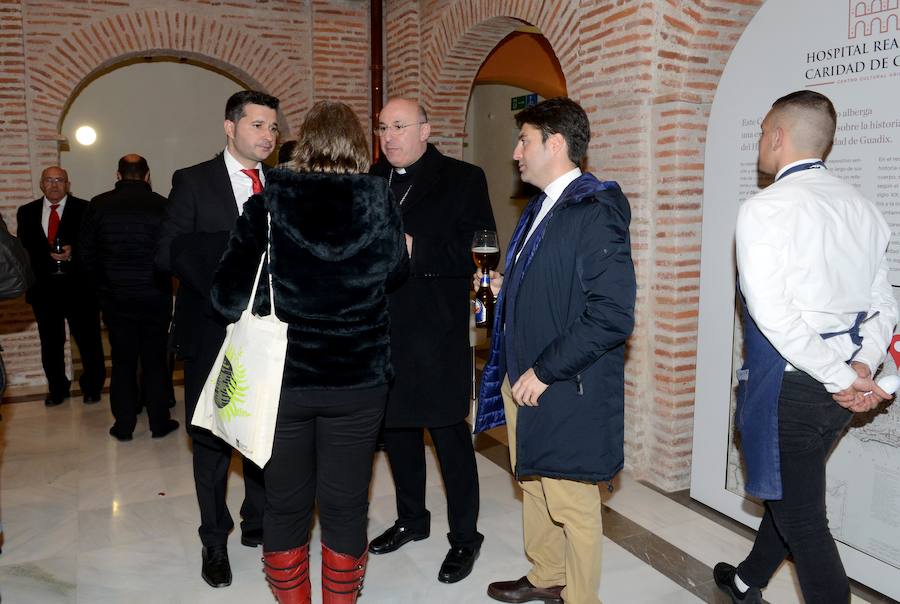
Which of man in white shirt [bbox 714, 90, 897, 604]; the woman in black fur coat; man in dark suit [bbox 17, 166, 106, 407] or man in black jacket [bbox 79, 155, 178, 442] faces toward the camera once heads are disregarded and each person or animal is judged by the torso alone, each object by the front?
the man in dark suit

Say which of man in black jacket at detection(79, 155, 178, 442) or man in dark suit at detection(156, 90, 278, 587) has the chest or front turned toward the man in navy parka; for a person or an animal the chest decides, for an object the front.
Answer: the man in dark suit

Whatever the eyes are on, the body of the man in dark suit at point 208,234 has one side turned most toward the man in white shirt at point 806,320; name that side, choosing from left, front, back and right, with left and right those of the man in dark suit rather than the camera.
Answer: front

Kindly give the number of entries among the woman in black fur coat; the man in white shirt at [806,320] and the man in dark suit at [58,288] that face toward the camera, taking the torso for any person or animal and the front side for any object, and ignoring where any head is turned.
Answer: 1

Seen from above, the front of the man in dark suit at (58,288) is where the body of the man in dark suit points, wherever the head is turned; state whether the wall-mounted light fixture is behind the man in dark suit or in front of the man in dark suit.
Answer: behind

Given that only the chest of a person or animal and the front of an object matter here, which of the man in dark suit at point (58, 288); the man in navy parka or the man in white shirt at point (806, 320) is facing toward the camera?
the man in dark suit

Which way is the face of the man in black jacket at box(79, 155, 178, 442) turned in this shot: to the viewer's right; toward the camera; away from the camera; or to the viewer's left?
away from the camera

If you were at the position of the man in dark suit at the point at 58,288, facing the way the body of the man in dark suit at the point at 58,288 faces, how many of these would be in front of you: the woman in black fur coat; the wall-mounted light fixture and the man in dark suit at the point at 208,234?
2

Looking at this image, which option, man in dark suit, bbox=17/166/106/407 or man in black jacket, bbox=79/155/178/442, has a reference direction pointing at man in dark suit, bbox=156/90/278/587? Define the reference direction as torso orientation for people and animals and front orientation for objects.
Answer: man in dark suit, bbox=17/166/106/407

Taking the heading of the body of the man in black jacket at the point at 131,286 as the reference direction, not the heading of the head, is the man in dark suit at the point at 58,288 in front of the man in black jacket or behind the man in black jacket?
in front

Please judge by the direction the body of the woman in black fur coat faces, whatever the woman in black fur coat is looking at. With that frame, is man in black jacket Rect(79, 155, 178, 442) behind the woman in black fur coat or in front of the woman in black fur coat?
in front

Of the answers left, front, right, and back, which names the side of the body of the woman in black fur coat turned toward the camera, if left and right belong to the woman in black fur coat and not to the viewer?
back

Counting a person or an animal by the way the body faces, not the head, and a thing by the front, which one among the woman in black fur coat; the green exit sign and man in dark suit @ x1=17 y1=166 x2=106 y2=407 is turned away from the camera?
the woman in black fur coat

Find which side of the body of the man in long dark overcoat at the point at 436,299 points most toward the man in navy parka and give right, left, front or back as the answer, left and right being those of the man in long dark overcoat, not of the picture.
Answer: left

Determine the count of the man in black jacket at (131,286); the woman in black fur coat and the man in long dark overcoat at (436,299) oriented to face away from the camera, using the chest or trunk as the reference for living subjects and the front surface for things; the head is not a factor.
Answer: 2

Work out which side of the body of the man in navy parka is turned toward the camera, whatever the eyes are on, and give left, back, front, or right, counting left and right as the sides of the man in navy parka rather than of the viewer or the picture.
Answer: left
